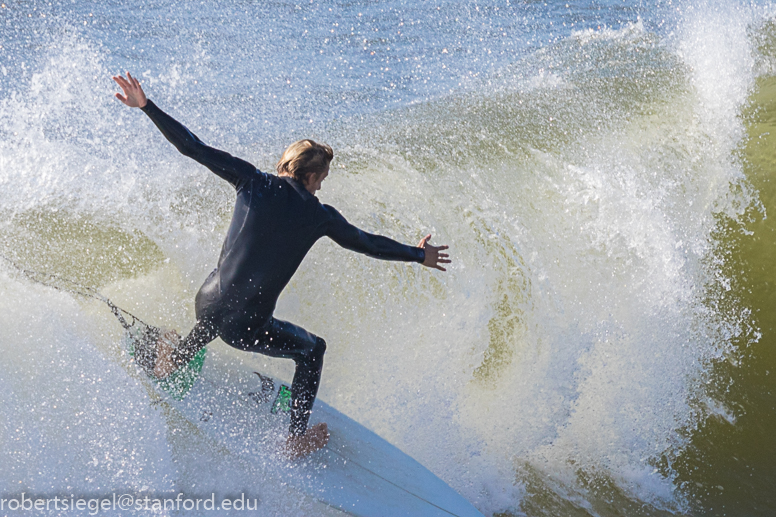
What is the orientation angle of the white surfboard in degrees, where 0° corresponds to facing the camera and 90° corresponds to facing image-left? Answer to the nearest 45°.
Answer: approximately 315°

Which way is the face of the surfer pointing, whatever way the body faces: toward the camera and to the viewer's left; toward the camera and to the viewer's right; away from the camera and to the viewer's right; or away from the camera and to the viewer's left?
away from the camera and to the viewer's right
